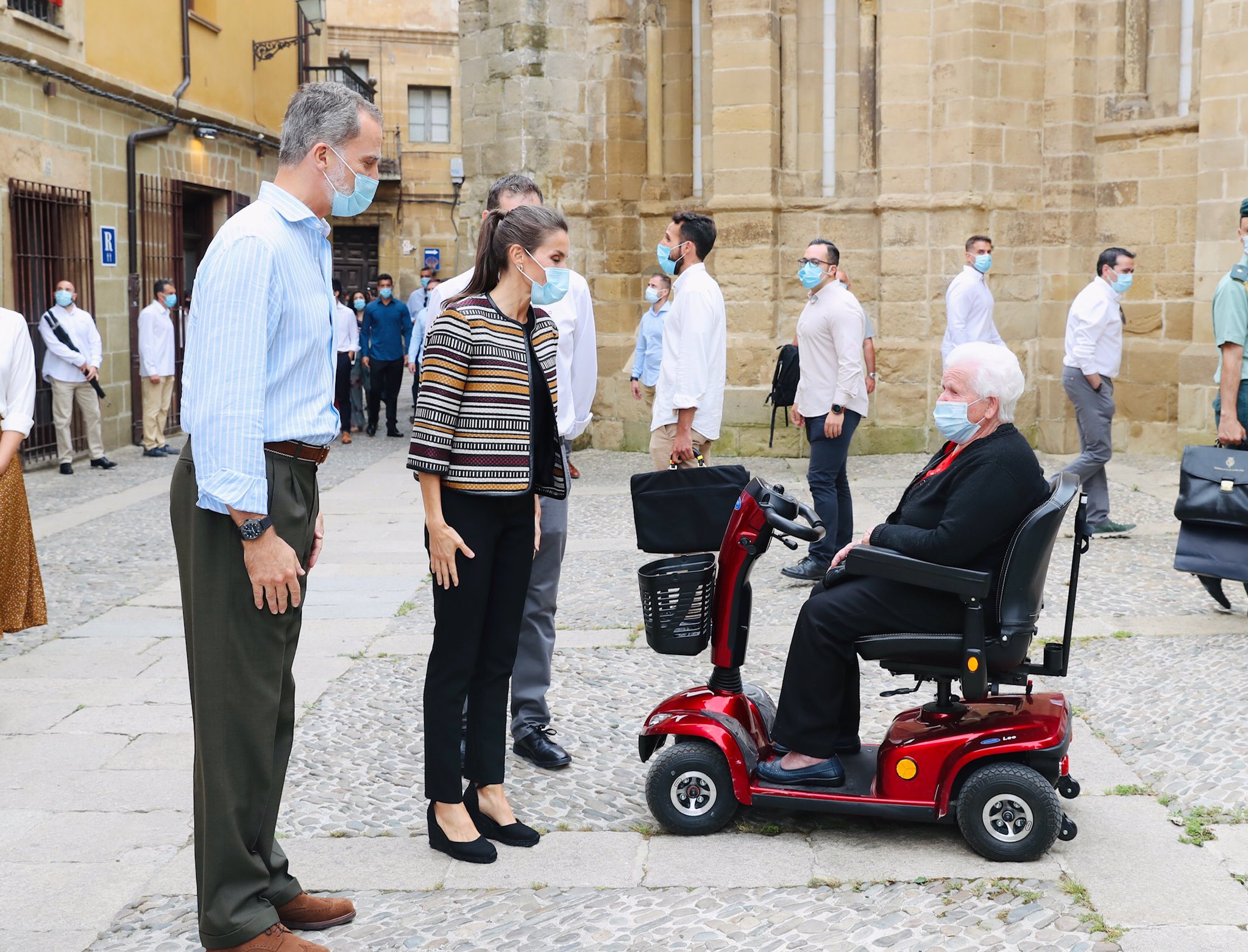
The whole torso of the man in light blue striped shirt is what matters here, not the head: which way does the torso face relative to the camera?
to the viewer's right

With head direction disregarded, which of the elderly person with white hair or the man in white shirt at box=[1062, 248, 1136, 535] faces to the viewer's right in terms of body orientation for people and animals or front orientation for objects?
the man in white shirt

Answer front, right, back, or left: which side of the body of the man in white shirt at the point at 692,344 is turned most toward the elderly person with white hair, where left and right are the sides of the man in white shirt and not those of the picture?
left

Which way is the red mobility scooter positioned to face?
to the viewer's left

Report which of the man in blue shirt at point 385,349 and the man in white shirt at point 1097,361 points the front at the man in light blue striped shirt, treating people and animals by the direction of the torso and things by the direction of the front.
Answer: the man in blue shirt

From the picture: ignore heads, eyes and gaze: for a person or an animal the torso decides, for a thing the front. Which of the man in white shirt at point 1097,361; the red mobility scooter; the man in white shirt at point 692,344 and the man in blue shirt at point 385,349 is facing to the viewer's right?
the man in white shirt at point 1097,361

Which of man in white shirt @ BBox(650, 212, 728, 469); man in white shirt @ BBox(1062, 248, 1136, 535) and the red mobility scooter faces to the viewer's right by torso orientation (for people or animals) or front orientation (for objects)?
man in white shirt @ BBox(1062, 248, 1136, 535)
